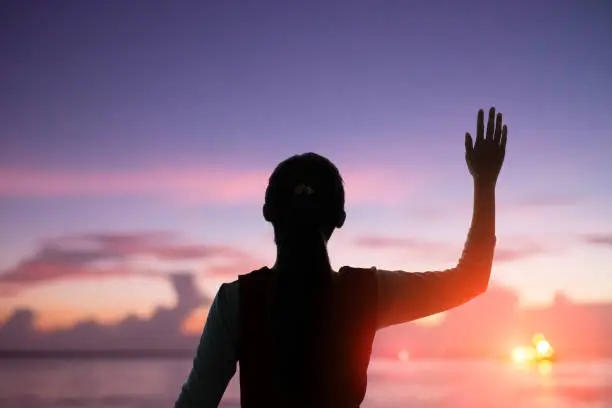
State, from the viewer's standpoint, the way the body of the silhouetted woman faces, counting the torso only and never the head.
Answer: away from the camera

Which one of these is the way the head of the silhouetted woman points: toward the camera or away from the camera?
away from the camera
